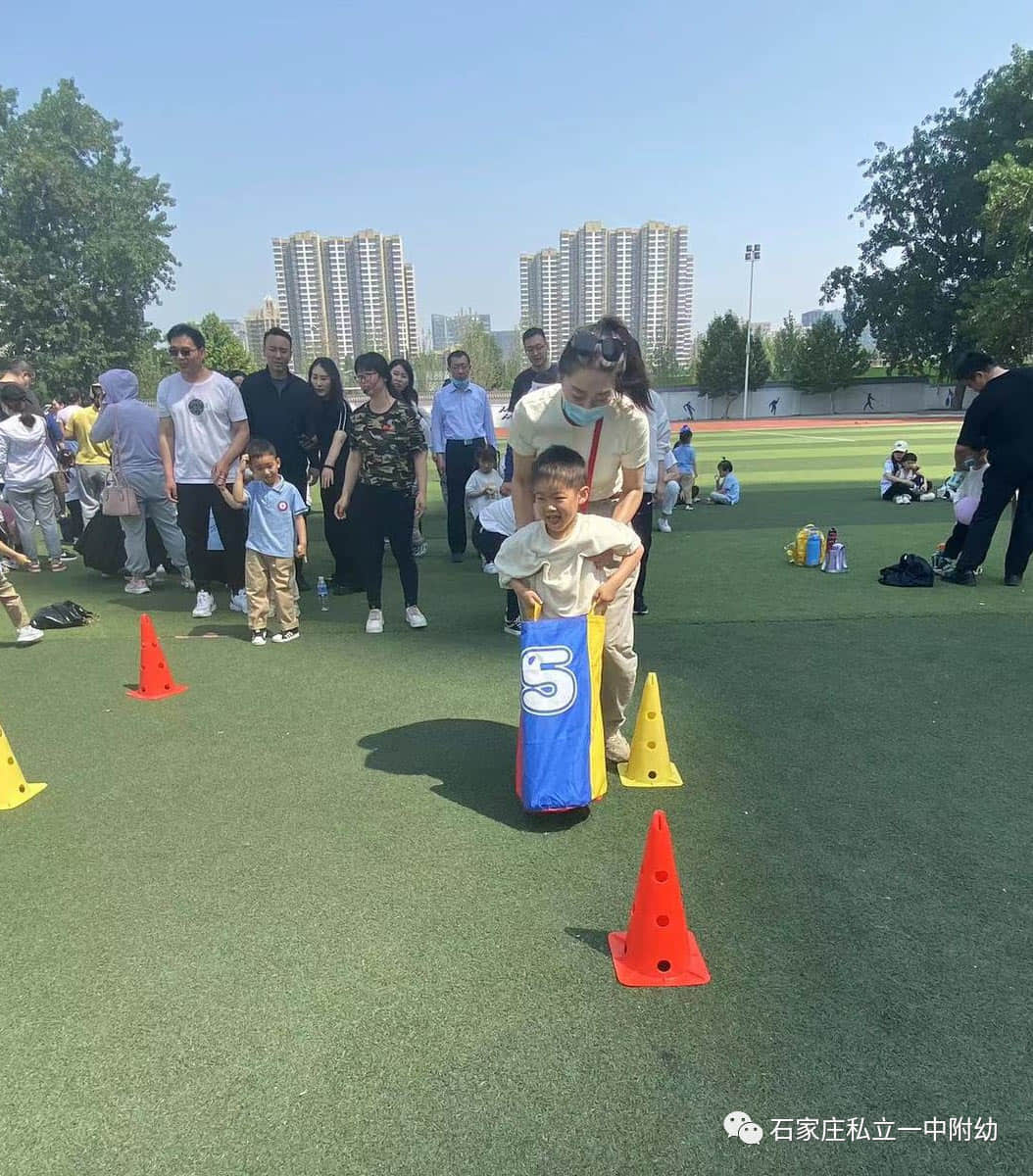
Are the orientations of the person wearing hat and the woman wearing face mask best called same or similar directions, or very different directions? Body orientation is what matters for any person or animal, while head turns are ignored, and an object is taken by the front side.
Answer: same or similar directions

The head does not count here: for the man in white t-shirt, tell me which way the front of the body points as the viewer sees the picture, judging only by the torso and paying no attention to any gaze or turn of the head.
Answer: toward the camera

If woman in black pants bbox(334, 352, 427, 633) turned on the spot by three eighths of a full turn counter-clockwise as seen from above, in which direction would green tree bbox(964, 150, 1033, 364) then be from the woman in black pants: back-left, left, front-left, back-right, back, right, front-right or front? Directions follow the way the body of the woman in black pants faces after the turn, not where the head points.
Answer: front

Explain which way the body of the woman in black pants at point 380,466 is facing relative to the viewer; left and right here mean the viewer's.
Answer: facing the viewer

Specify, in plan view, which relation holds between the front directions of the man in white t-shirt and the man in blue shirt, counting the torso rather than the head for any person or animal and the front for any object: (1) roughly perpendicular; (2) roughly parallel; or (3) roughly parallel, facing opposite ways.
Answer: roughly parallel

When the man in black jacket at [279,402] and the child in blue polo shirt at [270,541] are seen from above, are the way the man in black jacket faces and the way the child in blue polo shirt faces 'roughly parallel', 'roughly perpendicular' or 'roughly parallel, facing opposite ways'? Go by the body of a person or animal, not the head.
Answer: roughly parallel

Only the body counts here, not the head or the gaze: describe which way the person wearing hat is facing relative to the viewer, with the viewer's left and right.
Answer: facing the viewer and to the right of the viewer

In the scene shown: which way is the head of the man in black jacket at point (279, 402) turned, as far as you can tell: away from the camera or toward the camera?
toward the camera

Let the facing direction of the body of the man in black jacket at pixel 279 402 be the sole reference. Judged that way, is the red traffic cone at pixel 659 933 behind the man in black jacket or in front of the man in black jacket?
in front

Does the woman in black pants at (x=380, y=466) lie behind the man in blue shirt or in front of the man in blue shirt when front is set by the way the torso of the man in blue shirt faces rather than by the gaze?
in front

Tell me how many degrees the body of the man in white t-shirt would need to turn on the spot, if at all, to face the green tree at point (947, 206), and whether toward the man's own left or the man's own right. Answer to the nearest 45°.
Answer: approximately 135° to the man's own left

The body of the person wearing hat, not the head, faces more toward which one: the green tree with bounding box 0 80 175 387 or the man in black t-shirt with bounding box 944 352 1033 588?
the man in black t-shirt

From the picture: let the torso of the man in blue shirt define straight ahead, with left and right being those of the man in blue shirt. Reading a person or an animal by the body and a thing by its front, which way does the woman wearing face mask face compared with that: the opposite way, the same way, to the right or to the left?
the same way

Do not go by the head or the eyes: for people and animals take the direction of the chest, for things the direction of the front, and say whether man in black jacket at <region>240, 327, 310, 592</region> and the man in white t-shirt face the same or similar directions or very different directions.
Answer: same or similar directions

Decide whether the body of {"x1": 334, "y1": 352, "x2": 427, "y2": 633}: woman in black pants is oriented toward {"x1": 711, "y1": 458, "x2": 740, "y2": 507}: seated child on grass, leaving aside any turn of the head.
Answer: no

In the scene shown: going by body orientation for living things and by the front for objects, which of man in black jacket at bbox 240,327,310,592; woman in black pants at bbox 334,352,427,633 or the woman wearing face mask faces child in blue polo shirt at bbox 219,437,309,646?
the man in black jacket

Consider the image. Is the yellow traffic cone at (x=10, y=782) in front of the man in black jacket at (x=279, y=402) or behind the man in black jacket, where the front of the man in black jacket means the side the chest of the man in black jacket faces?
in front

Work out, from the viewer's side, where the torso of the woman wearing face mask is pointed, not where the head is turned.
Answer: toward the camera

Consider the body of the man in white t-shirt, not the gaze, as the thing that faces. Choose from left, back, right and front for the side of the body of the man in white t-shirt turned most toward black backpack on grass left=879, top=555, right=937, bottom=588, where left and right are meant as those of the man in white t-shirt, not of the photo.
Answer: left
